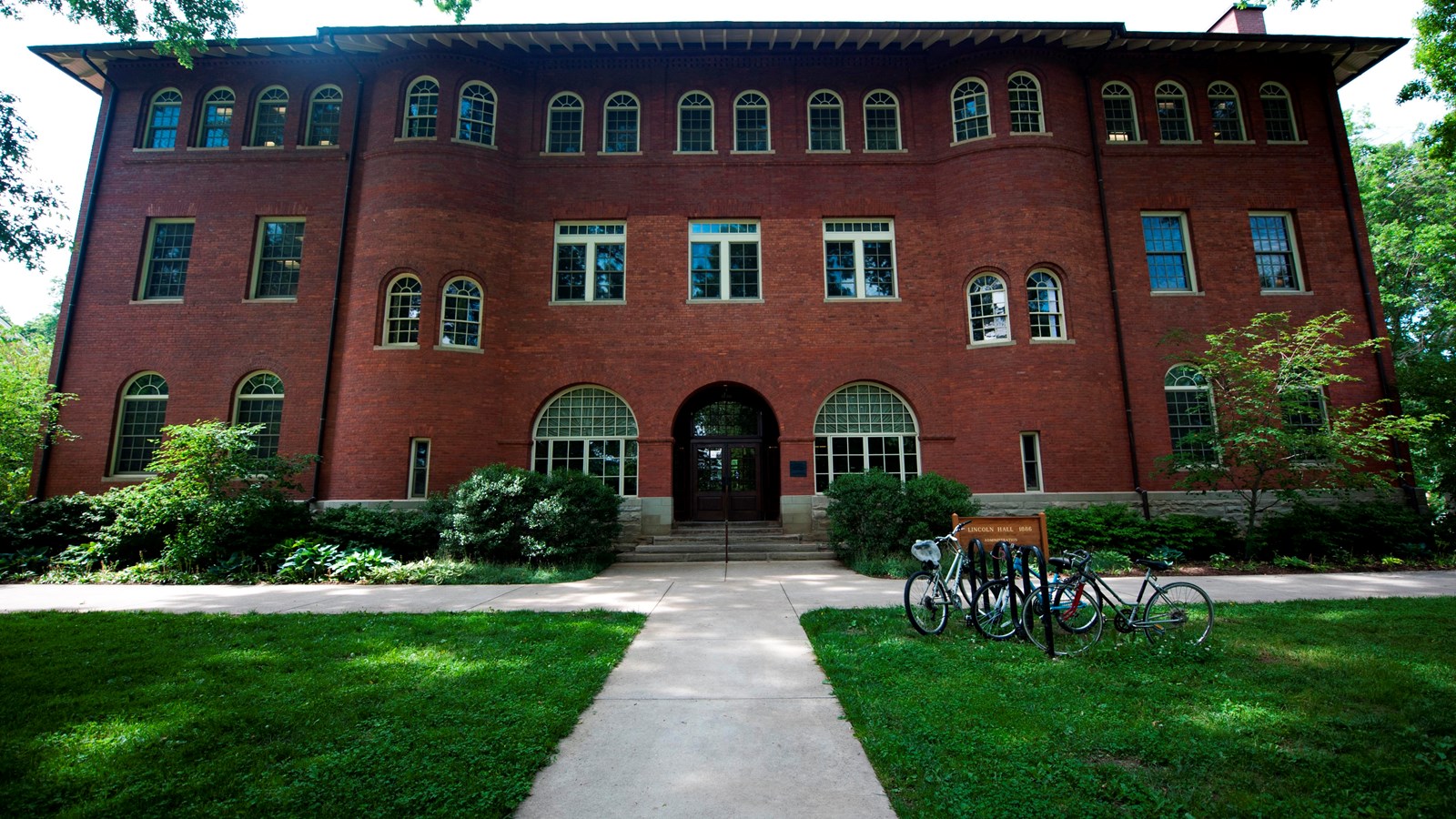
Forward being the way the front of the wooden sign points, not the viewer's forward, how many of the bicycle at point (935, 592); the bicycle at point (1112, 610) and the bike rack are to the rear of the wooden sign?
0

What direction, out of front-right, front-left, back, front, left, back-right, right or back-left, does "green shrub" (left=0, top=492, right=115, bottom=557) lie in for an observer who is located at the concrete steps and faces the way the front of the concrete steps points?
right

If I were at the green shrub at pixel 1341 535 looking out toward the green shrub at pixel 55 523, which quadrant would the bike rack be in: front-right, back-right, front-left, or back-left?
front-left

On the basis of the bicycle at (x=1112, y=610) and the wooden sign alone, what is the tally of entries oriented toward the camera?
1

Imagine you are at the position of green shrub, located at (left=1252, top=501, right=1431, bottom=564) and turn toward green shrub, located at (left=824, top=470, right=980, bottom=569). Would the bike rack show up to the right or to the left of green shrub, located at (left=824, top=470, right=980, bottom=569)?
left

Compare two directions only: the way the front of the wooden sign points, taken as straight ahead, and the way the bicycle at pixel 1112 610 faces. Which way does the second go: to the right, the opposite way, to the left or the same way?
to the right

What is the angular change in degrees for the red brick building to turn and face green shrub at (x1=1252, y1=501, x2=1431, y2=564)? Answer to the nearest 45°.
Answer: approximately 90° to its left

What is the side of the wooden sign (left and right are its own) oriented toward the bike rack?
front

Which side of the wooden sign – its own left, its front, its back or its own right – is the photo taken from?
front

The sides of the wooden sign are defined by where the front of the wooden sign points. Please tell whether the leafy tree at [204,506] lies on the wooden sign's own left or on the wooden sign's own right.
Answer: on the wooden sign's own right

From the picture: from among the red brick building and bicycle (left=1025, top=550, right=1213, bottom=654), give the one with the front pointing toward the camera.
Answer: the red brick building

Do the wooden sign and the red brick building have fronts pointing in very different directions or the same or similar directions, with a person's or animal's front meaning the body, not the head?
same or similar directions

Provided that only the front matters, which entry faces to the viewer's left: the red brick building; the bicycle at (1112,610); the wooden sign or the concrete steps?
the bicycle

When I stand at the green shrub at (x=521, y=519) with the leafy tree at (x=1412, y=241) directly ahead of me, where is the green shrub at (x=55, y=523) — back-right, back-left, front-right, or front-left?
back-left

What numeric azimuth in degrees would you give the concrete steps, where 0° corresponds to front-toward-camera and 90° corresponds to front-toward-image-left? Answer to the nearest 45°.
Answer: approximately 0°

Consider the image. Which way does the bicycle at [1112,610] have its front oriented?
to the viewer's left

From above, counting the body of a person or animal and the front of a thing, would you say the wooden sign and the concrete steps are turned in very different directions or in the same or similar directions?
same or similar directions

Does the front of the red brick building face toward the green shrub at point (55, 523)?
no

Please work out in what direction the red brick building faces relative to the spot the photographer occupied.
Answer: facing the viewer

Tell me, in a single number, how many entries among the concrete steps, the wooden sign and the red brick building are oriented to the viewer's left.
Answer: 0

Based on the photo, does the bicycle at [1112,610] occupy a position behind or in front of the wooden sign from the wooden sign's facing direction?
in front
